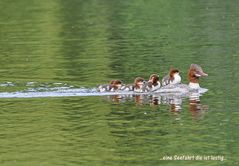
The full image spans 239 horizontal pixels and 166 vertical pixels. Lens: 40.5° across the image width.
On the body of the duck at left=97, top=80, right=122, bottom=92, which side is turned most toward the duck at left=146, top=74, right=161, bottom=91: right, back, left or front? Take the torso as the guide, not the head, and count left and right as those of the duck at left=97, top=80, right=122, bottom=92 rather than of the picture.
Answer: front

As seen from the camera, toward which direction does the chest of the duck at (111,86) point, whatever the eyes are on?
to the viewer's right

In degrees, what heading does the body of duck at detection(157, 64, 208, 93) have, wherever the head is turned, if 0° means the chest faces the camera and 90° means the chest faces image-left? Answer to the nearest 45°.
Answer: approximately 270°

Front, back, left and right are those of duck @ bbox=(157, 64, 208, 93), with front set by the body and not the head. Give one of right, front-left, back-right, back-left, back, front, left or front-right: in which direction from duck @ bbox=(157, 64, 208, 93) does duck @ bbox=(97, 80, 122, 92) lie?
back

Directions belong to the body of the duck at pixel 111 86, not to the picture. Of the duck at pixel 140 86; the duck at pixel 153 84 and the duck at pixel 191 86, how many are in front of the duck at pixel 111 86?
3

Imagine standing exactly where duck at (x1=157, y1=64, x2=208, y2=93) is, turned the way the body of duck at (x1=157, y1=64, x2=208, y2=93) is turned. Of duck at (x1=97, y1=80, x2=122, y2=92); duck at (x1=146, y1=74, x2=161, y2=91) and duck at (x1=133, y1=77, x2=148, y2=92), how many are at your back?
3

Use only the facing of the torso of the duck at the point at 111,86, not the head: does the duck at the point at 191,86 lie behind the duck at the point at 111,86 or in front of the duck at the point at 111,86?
in front

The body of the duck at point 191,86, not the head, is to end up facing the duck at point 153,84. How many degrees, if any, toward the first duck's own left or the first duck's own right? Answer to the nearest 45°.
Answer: approximately 180°

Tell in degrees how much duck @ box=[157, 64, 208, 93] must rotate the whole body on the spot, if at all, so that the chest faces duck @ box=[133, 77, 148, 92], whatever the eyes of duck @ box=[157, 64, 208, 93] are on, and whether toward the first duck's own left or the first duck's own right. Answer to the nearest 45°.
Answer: approximately 180°

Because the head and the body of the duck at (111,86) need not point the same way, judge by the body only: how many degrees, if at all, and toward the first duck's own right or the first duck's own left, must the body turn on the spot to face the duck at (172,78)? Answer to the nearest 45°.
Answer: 0° — it already faces it

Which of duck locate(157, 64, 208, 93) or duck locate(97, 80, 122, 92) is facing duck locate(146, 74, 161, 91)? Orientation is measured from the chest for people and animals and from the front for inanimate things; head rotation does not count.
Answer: duck locate(97, 80, 122, 92)

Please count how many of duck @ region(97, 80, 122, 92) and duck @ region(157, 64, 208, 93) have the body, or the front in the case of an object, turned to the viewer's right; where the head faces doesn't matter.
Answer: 2

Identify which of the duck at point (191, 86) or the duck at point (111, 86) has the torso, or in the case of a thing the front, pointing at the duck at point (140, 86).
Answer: the duck at point (111, 86)

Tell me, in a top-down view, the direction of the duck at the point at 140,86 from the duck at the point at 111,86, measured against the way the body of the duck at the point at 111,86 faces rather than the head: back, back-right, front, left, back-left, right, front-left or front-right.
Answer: front
